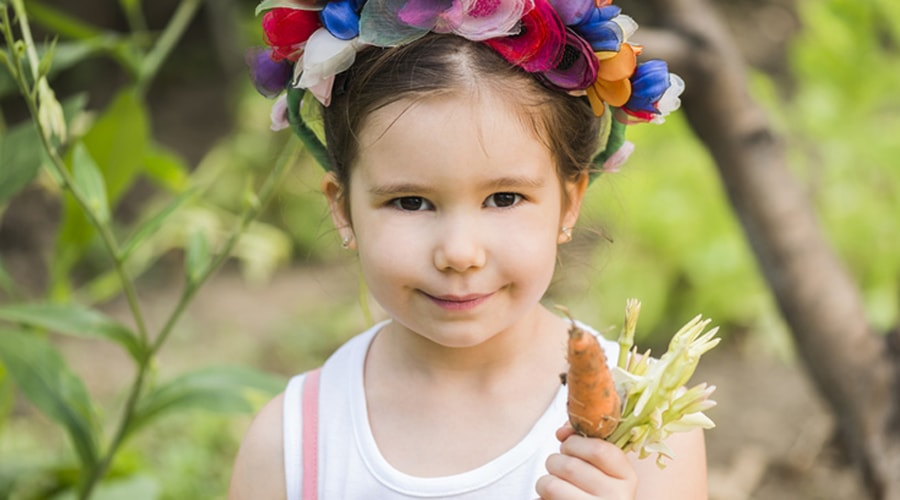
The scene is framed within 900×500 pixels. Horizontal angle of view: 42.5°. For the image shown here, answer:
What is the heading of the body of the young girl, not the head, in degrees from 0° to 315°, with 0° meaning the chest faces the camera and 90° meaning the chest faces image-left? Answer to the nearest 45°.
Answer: approximately 0°

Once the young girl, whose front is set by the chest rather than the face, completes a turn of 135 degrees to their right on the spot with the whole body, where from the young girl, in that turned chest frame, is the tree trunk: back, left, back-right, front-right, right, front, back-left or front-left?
right
